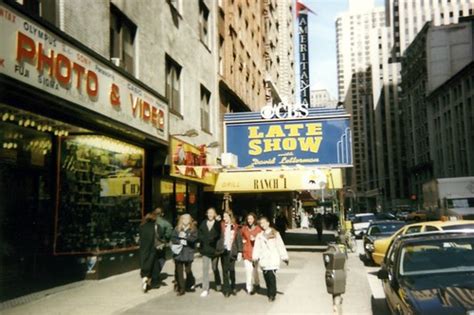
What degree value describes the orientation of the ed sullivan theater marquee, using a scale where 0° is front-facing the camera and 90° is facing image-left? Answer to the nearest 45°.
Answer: approximately 0°

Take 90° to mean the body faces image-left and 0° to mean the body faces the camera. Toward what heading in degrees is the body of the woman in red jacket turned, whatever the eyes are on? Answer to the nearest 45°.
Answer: approximately 0°

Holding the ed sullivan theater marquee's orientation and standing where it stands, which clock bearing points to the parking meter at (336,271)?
The parking meter is roughly at 12 o'clock from the ed sullivan theater marquee.

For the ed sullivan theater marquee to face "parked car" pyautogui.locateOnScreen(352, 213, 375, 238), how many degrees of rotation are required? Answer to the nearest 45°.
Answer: approximately 135° to its left
